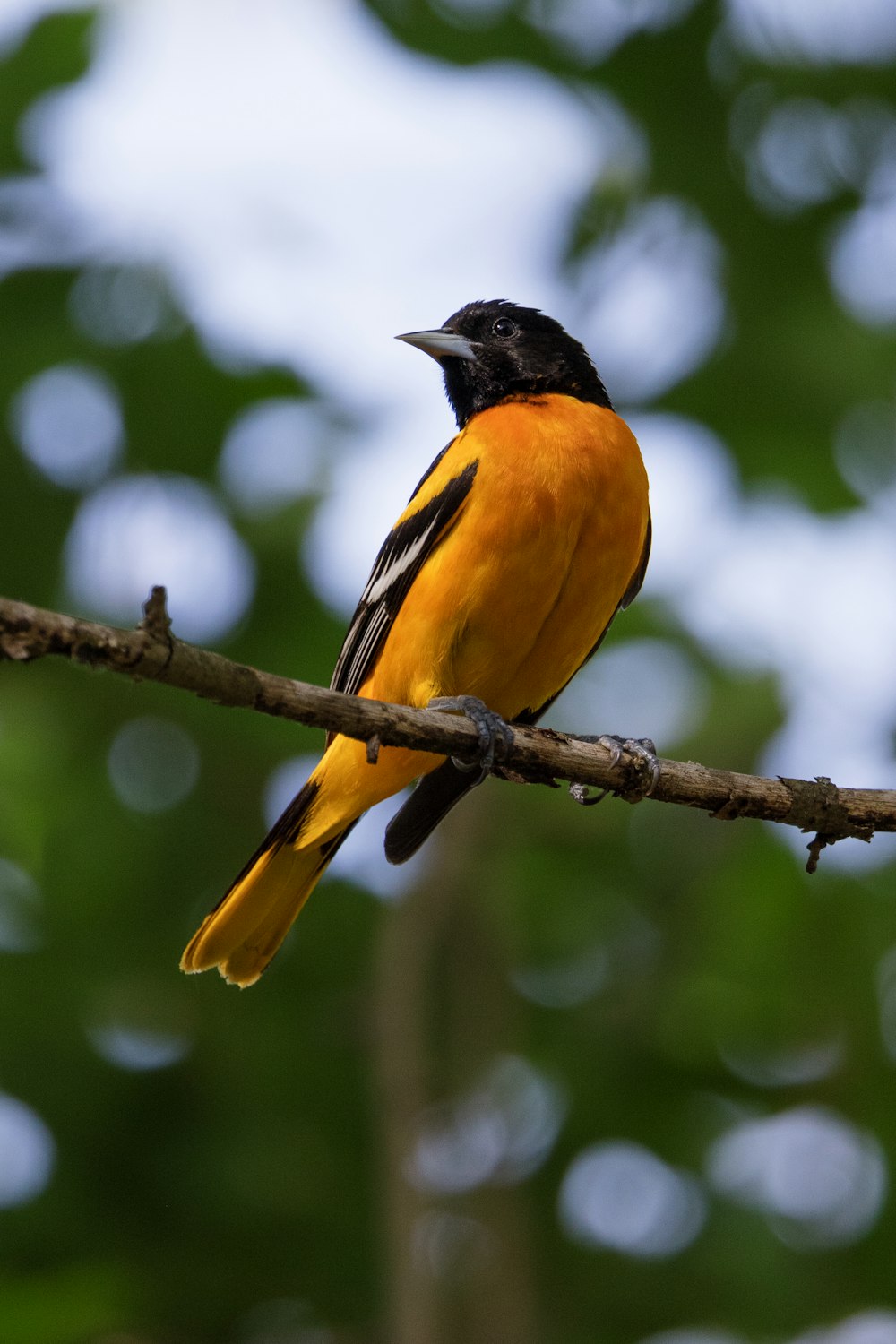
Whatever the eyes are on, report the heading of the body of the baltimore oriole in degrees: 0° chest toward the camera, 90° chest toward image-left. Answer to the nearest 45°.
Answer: approximately 315°
